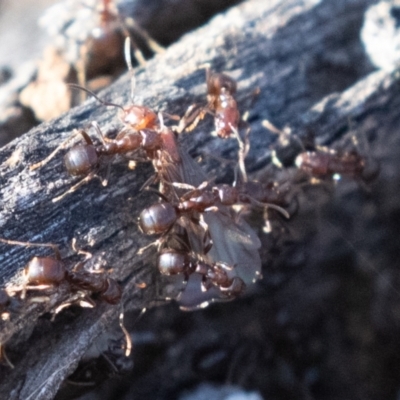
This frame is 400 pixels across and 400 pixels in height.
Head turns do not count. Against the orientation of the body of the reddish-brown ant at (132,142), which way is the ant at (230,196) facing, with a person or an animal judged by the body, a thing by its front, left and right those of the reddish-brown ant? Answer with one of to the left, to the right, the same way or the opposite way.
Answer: the same way

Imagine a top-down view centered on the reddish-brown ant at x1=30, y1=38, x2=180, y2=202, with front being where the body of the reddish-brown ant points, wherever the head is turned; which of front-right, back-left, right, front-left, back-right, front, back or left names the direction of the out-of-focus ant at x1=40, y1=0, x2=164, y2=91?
left

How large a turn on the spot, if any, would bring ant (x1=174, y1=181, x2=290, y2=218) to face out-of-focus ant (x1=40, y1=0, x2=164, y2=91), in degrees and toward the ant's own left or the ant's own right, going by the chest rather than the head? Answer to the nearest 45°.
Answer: approximately 90° to the ant's own right

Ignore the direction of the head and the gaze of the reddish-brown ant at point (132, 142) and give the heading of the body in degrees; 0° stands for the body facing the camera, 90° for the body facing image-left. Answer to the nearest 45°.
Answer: approximately 270°

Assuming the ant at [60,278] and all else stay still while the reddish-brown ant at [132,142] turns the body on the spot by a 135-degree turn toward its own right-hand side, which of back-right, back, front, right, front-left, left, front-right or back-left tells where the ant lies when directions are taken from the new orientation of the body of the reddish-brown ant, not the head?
front

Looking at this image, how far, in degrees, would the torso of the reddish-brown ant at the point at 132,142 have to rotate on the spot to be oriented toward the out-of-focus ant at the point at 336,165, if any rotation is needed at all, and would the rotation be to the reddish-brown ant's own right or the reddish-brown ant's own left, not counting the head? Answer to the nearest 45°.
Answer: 0° — it already faces it
